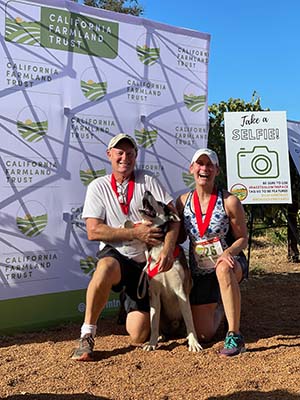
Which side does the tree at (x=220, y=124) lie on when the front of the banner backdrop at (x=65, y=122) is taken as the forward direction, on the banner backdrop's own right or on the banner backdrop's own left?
on the banner backdrop's own left

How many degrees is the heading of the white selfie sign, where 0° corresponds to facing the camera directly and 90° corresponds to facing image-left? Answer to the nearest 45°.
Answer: approximately 0°

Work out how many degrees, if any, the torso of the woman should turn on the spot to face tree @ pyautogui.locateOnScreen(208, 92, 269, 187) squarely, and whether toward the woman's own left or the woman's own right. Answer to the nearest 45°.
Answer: approximately 180°

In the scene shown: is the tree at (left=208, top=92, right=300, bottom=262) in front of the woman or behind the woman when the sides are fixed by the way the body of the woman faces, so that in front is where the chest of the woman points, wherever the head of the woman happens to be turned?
behind

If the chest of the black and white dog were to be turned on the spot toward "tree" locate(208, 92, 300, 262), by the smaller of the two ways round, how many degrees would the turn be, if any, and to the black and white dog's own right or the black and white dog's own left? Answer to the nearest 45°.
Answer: approximately 180°

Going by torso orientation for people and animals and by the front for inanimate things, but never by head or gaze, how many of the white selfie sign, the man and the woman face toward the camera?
3

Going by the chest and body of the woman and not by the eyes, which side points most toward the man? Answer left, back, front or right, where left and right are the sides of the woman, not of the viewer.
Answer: right

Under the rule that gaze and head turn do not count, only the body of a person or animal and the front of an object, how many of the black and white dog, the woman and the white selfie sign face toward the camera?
3
